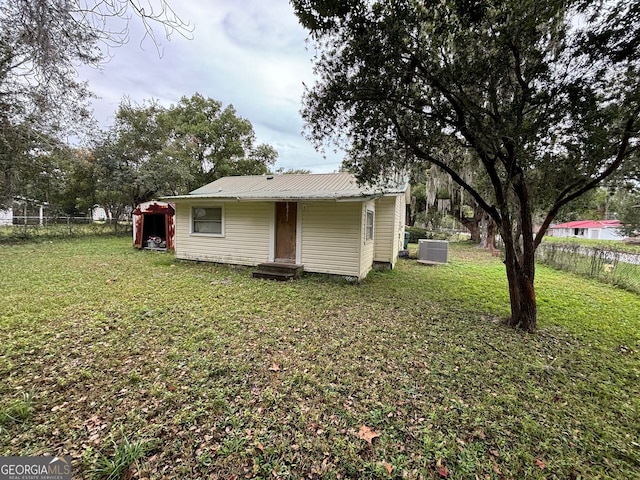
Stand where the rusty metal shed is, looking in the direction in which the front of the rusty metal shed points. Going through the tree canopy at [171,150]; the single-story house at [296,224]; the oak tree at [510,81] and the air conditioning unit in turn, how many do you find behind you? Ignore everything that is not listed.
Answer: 1

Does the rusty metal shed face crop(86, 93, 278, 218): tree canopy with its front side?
no

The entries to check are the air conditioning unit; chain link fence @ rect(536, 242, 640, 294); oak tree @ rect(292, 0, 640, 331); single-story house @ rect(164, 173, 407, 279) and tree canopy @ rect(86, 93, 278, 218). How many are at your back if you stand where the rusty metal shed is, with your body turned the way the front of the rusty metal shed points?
1

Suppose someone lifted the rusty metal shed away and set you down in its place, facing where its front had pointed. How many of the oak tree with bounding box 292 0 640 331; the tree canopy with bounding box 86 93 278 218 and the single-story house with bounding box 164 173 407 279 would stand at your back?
1

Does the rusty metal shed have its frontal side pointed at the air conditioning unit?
no

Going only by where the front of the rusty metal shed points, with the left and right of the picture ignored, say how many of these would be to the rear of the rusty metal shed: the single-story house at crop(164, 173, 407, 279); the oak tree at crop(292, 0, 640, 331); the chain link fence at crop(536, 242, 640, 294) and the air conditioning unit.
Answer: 0

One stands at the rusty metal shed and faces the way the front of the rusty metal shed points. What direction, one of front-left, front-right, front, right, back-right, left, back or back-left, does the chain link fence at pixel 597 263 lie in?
front-left

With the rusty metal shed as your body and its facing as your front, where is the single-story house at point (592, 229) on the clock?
The single-story house is roughly at 9 o'clock from the rusty metal shed.

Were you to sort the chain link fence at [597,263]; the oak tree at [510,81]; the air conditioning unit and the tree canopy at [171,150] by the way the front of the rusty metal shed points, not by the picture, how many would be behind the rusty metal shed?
1

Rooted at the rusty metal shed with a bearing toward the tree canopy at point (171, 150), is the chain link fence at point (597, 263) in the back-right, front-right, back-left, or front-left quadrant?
back-right

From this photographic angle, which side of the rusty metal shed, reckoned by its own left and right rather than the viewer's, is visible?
front

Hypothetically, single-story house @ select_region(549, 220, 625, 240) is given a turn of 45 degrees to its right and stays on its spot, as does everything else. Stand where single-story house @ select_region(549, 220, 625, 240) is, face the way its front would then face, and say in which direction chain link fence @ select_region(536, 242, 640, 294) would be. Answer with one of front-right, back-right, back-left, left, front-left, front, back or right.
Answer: left

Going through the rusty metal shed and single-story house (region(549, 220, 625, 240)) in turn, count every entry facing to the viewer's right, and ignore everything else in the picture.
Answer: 0

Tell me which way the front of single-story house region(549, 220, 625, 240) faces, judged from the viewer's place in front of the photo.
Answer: facing the viewer and to the left of the viewer
